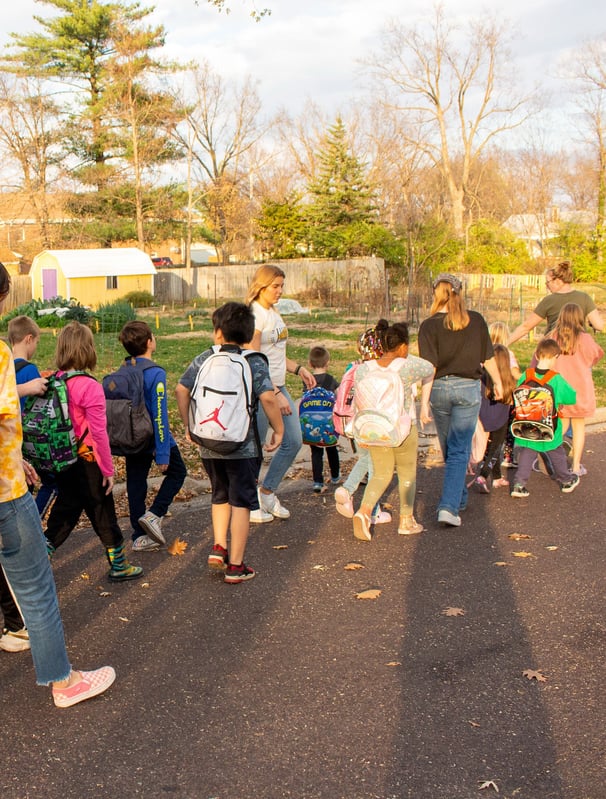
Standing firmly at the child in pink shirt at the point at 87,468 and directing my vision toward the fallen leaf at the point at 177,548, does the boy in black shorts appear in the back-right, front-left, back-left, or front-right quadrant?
front-right

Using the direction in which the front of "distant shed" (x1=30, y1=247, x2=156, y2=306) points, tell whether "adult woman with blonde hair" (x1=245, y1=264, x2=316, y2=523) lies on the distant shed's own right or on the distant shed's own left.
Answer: on the distant shed's own left

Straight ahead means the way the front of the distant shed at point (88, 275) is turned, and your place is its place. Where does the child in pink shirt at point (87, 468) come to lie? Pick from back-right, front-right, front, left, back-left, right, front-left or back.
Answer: front-left

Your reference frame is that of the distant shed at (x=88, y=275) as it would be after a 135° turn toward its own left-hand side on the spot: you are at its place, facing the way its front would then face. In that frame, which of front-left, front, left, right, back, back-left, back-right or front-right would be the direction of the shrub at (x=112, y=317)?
right

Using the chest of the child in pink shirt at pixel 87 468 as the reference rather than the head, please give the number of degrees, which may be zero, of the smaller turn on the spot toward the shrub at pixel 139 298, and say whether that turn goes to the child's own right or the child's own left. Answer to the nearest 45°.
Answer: approximately 45° to the child's own left

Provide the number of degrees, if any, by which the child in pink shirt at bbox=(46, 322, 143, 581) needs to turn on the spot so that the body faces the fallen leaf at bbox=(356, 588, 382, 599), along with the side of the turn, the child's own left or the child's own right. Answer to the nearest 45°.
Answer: approximately 45° to the child's own right

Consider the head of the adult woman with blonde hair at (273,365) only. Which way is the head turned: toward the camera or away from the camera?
toward the camera

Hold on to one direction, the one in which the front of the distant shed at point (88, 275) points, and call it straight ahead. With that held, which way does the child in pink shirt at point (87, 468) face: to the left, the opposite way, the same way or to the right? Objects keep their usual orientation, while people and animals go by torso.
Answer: the opposite way

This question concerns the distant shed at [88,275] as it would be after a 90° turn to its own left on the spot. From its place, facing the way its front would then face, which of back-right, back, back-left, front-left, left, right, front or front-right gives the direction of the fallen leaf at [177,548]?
front-right

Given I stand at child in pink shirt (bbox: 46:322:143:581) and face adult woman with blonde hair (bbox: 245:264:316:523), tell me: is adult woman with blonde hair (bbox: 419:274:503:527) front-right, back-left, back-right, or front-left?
front-right

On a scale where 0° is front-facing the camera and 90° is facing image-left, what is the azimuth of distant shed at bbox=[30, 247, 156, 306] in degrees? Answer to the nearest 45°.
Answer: approximately 45°

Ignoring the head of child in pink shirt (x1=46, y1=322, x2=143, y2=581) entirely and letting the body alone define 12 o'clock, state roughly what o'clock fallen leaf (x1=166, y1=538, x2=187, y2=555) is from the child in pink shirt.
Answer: The fallen leaf is roughly at 12 o'clock from the child in pink shirt.

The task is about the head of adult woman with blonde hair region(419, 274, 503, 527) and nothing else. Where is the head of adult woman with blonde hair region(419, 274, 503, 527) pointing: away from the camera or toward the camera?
away from the camera

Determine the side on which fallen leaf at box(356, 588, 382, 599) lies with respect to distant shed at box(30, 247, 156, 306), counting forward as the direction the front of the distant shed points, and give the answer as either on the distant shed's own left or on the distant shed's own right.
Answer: on the distant shed's own left

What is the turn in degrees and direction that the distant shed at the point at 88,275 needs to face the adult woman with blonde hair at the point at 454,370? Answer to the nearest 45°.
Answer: approximately 45° to its left

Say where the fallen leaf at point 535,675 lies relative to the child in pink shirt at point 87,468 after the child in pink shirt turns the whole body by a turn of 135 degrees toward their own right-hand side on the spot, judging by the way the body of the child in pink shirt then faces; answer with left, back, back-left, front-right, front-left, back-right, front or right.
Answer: front-left

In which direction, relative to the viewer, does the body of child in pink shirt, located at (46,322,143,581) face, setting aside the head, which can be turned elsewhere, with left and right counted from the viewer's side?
facing away from the viewer and to the right of the viewer

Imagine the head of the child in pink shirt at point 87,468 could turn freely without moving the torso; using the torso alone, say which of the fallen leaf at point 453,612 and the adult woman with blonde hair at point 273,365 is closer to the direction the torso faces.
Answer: the adult woman with blonde hair
